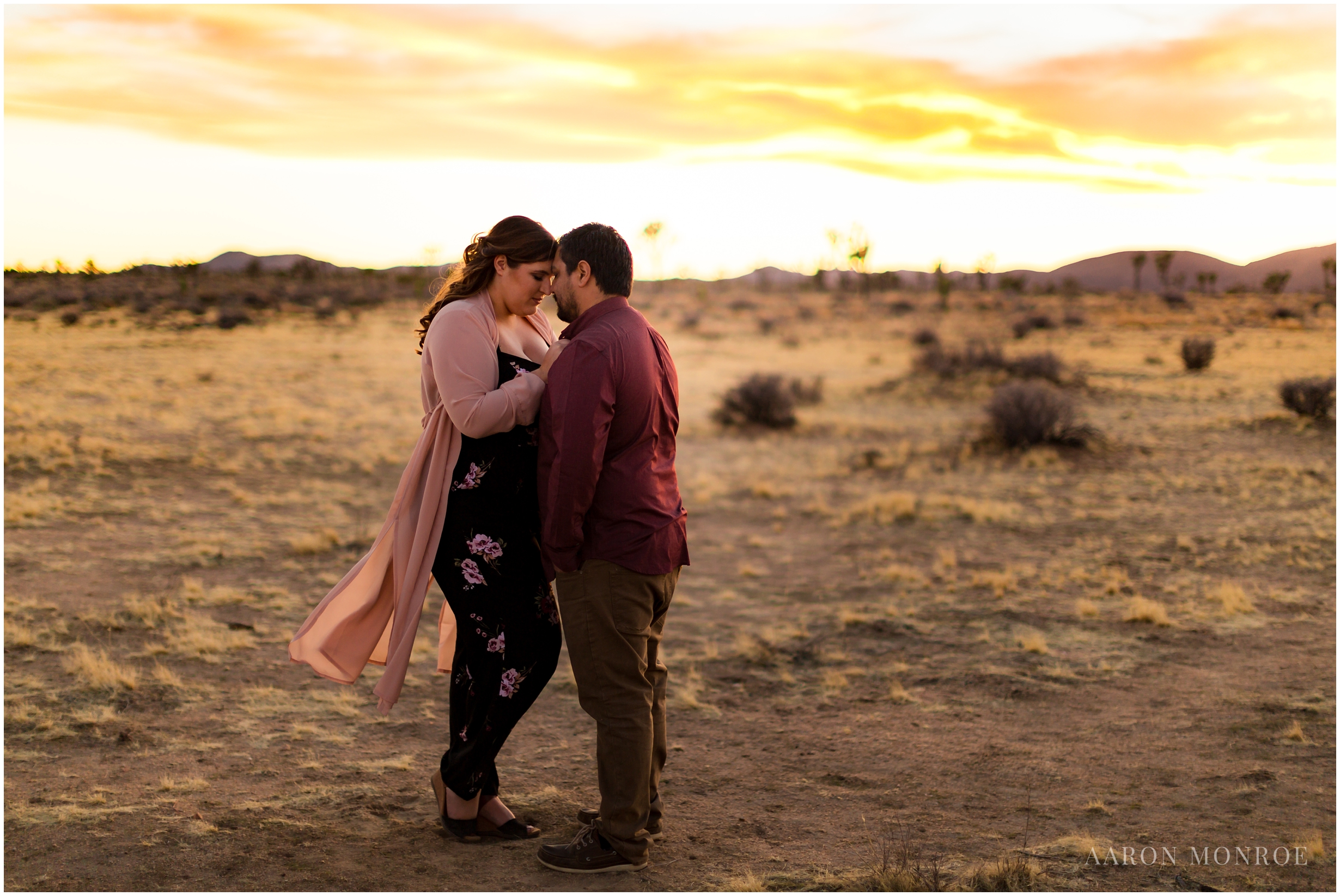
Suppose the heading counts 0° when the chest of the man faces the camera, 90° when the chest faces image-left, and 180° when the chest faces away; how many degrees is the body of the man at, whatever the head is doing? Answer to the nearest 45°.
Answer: approximately 135°

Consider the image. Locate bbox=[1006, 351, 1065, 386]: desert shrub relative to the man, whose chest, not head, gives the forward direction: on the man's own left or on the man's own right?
on the man's own right

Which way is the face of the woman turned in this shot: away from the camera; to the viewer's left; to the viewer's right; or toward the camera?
to the viewer's right

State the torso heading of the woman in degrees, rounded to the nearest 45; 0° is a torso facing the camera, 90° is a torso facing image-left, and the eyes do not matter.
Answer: approximately 315°

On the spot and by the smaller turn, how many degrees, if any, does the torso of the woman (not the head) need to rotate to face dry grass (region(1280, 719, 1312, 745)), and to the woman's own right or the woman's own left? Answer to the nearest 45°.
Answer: approximately 45° to the woman's own left

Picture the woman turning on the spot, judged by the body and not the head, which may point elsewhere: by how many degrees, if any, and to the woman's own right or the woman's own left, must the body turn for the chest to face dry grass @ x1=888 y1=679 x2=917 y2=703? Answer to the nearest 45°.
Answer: approximately 90° to the woman's own left

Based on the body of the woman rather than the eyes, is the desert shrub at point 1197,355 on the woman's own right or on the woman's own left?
on the woman's own left

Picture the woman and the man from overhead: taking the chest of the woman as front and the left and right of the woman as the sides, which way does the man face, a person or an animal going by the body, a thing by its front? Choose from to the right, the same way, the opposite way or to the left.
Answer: the opposite way

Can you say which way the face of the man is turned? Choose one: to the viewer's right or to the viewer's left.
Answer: to the viewer's left

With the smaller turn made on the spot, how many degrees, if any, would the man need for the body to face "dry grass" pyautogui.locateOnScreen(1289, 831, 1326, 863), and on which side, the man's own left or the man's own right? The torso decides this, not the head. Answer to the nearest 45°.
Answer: approximately 135° to the man's own right

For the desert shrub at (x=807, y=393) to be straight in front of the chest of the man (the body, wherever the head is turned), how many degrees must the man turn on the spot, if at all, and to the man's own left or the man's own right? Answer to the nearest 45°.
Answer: approximately 45° to the man's own right

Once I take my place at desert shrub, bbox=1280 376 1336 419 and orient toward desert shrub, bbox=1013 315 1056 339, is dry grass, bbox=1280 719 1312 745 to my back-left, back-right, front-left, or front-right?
back-left
